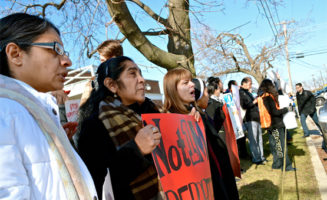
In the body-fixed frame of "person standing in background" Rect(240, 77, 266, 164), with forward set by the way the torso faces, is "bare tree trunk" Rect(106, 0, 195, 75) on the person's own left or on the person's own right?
on the person's own right

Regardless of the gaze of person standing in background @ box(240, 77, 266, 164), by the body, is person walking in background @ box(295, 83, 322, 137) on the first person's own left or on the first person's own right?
on the first person's own left

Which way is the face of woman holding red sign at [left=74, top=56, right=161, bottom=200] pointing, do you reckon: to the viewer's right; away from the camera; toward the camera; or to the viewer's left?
to the viewer's right

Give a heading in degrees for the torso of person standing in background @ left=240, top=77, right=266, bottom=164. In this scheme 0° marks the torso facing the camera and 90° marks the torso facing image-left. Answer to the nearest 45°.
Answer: approximately 270°

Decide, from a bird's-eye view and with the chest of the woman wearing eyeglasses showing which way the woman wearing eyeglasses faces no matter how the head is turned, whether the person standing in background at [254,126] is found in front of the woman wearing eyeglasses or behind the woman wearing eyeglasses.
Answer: in front

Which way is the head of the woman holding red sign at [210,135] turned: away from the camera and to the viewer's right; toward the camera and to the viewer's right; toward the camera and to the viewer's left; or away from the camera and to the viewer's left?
toward the camera and to the viewer's right

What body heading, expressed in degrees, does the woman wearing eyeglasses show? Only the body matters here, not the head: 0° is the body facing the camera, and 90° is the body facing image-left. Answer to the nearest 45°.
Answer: approximately 270°
